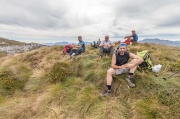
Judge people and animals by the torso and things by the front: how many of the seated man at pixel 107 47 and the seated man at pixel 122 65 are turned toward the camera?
2

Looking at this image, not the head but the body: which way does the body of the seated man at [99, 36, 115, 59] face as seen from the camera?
toward the camera

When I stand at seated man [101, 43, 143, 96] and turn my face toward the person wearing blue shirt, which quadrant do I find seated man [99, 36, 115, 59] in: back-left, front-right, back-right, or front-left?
front-right

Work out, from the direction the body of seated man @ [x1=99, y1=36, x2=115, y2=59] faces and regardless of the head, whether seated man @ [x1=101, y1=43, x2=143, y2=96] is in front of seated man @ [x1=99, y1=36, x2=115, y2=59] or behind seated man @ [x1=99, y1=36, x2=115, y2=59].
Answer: in front

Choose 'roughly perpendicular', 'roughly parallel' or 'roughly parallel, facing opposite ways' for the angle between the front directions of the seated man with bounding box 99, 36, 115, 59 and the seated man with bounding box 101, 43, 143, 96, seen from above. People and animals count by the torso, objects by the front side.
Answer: roughly parallel

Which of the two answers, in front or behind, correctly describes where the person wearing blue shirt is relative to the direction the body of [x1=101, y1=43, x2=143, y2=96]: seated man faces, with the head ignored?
behind

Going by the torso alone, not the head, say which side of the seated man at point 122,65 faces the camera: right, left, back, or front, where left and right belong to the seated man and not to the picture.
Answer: front

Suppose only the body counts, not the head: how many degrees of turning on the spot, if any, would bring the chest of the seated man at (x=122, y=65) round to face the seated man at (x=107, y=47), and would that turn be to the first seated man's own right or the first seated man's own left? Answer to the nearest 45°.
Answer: approximately 180°

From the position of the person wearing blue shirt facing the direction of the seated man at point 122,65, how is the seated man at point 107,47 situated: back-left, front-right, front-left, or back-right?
front-left

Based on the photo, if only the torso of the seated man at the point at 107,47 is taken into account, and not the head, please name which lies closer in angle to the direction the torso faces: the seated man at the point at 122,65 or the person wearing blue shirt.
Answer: the seated man
